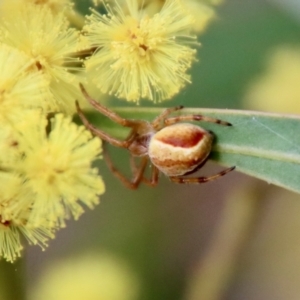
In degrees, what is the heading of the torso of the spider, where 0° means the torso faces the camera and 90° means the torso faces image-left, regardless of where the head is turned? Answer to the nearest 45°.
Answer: approximately 90°
